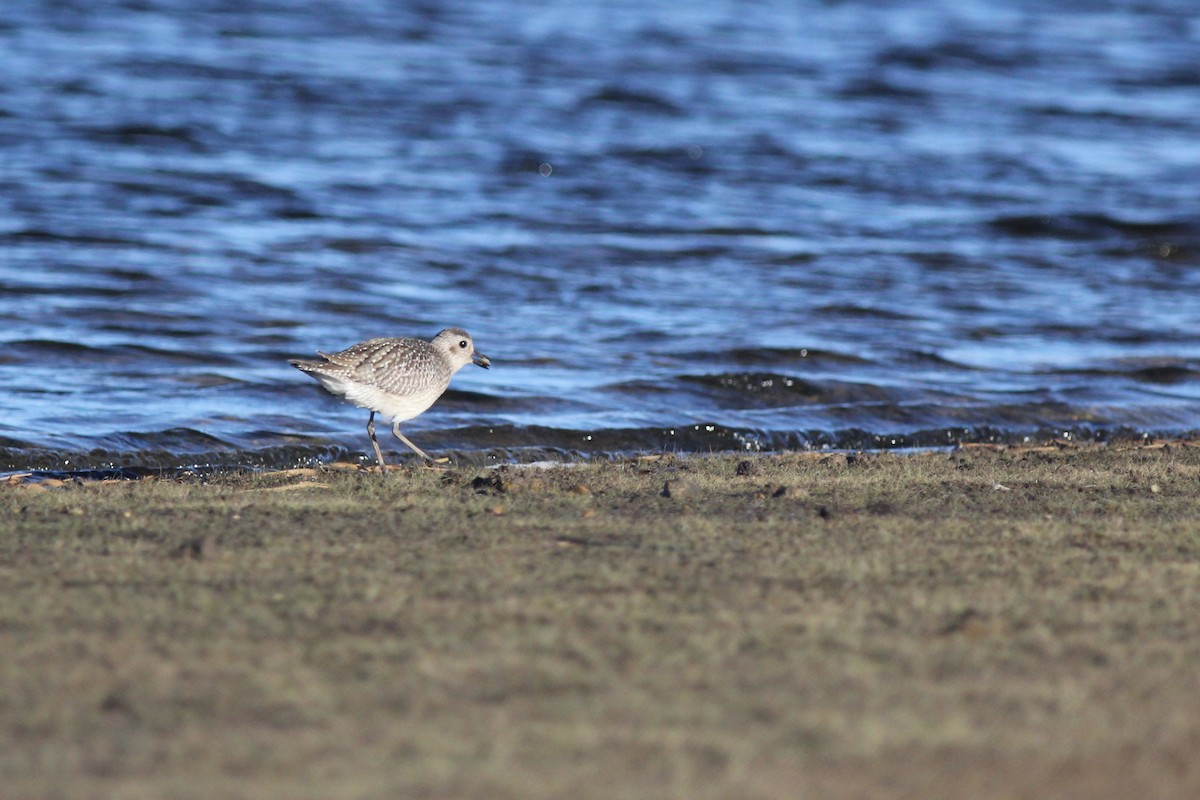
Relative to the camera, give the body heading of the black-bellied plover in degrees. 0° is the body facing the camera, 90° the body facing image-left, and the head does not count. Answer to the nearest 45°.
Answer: approximately 270°
